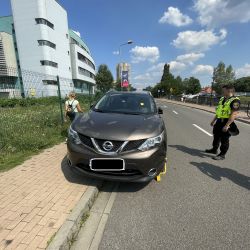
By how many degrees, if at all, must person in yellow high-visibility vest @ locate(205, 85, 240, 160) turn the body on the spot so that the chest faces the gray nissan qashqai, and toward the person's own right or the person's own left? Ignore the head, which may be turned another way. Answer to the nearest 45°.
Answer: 0° — they already face it
